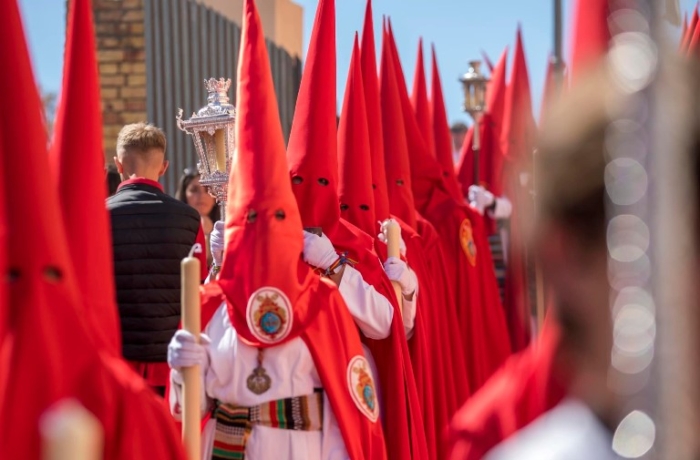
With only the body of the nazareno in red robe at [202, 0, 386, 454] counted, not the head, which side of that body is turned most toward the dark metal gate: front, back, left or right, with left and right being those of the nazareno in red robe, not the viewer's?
back

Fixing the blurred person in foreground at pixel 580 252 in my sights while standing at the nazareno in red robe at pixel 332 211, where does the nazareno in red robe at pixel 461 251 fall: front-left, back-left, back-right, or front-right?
back-left

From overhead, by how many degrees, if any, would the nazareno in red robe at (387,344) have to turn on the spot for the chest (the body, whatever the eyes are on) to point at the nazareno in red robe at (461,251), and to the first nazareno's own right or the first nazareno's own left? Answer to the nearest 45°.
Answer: approximately 180°

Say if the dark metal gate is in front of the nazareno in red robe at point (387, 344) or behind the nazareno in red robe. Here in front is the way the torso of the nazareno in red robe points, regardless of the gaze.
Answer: behind

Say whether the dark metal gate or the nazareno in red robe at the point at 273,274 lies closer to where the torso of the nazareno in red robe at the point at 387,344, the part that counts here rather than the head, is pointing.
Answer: the nazareno in red robe

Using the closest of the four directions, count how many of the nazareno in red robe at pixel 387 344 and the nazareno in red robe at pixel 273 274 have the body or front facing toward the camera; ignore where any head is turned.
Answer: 2

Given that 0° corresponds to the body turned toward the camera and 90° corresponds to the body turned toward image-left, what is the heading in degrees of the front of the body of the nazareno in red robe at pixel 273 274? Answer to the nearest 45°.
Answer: approximately 0°
